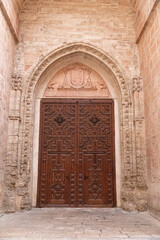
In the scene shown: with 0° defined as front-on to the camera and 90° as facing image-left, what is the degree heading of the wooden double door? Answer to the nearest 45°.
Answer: approximately 0°
